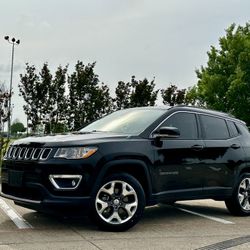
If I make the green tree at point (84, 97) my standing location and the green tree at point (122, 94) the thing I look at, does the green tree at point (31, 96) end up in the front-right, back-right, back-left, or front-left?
back-left

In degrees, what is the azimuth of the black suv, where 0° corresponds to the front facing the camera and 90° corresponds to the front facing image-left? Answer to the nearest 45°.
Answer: approximately 45°

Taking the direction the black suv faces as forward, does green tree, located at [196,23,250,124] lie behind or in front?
behind

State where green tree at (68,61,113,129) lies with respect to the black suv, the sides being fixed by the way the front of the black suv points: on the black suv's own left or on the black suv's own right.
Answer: on the black suv's own right

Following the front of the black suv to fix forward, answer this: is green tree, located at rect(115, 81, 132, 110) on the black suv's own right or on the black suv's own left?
on the black suv's own right

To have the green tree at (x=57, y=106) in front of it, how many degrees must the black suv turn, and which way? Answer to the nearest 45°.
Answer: approximately 135° to its right

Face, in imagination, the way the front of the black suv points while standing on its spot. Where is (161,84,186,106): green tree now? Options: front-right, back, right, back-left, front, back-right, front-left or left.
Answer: back-right
